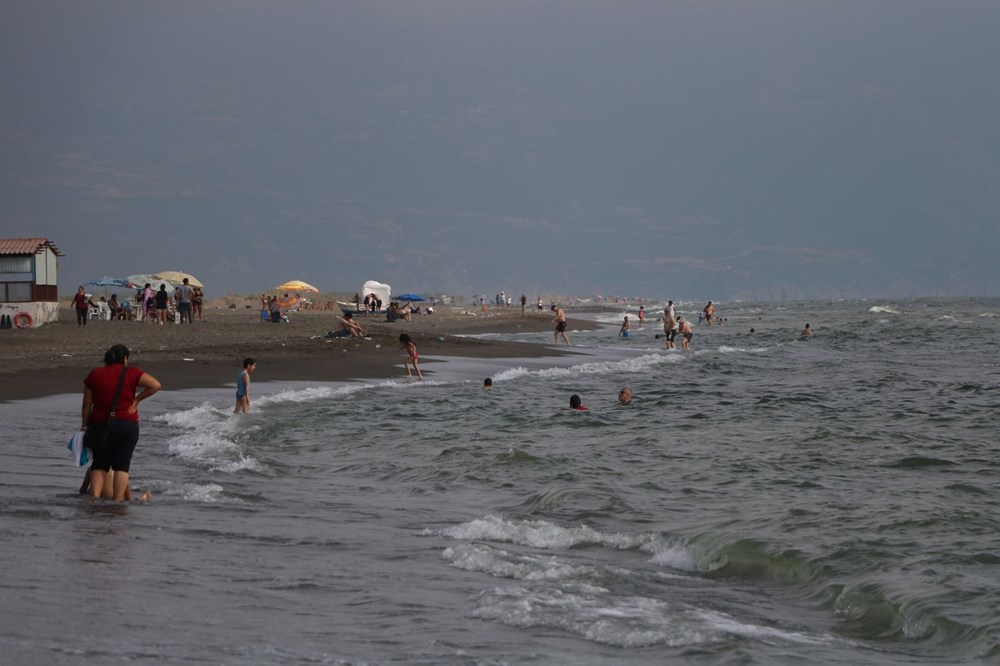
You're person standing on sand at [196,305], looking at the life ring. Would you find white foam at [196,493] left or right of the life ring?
left

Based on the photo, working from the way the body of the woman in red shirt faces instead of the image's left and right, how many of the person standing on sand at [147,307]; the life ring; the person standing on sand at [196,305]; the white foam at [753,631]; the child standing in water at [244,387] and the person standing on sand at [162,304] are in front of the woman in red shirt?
5

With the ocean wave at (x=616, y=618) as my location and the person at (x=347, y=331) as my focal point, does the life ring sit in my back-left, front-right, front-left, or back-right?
front-left

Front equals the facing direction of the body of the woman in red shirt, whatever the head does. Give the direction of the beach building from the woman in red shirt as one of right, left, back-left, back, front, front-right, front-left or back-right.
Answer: front

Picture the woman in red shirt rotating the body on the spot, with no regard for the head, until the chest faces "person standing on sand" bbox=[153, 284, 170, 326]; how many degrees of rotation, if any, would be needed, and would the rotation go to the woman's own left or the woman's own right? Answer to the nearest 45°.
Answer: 0° — they already face them

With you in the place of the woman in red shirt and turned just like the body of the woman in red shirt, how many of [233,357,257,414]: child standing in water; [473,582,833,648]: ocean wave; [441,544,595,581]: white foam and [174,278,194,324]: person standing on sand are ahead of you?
2

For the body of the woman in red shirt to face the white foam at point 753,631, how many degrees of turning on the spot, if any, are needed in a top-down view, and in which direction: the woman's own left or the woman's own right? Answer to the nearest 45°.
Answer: approximately 135° to the woman's own right

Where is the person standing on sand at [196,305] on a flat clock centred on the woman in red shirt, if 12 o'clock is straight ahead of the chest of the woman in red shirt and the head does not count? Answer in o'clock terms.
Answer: The person standing on sand is roughly at 12 o'clock from the woman in red shirt.

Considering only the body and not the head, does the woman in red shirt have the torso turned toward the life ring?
yes

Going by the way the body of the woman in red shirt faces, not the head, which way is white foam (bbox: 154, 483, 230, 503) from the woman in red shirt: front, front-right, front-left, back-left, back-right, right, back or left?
front-right

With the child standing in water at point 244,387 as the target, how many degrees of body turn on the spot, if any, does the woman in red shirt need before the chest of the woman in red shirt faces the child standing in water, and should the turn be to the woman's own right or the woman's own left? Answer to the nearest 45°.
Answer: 0° — they already face them

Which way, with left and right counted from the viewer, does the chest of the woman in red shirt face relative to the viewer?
facing away from the viewer

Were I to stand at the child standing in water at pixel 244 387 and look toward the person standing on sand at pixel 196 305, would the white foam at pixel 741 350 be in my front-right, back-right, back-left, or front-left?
front-right

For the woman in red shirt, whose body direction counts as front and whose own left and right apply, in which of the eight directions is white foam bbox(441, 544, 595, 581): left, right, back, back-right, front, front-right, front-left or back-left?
back-right

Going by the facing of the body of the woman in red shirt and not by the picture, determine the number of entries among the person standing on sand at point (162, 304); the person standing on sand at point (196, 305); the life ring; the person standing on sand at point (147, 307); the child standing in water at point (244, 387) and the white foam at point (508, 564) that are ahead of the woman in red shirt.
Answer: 5

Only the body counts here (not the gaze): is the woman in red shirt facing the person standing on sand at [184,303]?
yes
